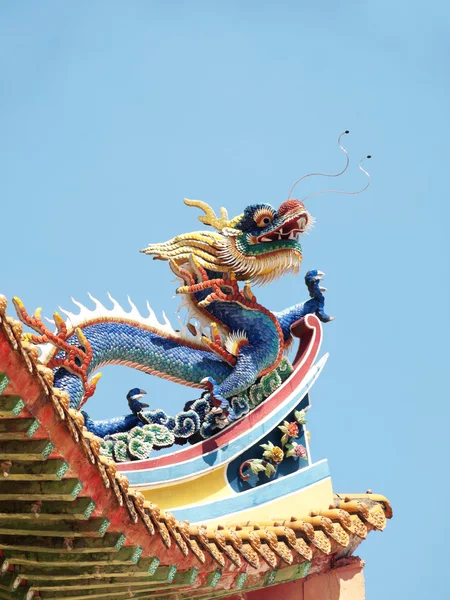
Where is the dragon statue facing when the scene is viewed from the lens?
facing to the right of the viewer
